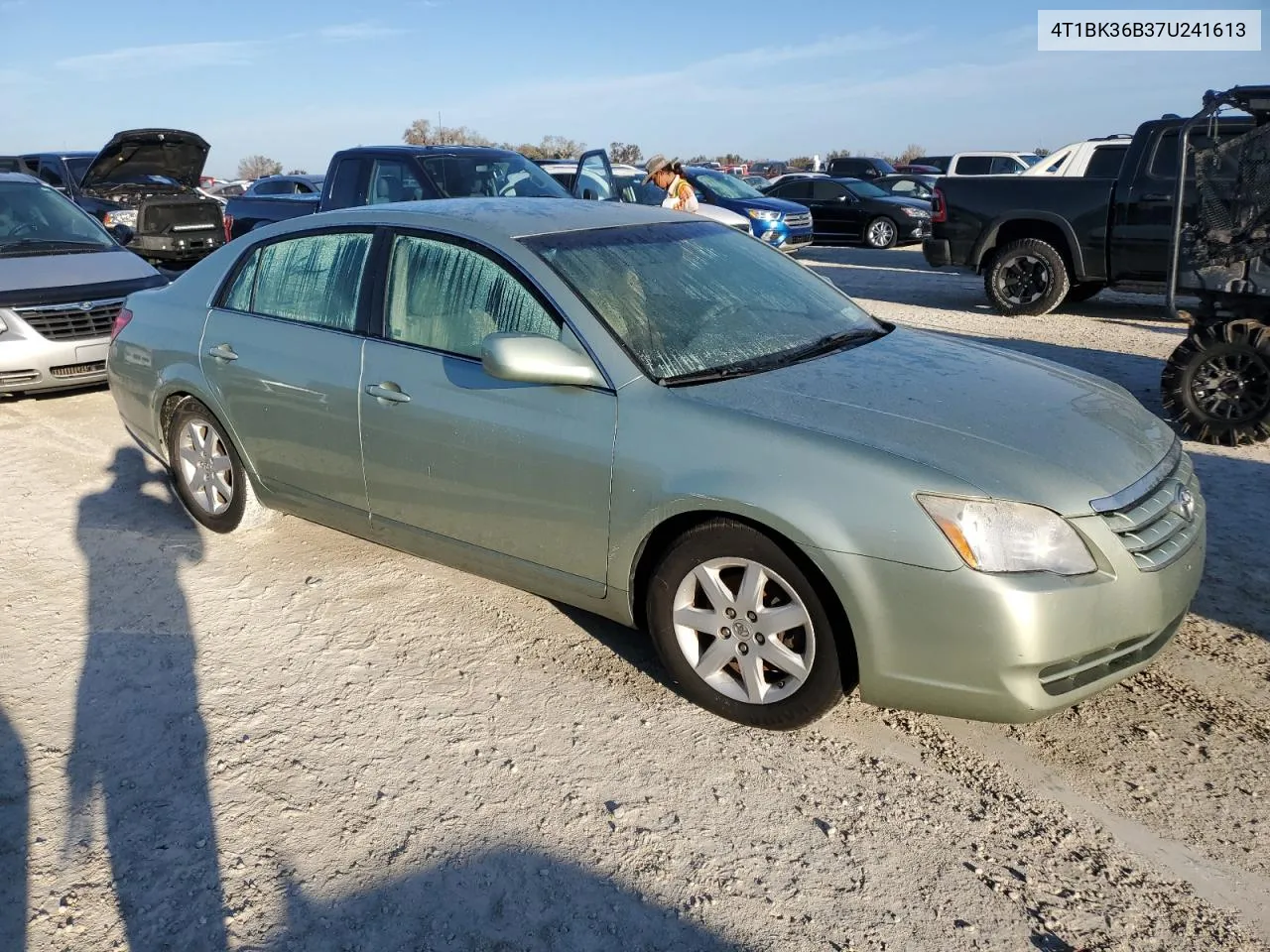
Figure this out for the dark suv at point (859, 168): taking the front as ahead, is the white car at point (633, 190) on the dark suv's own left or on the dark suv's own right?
on the dark suv's own right

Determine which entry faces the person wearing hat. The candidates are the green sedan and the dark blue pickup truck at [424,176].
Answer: the dark blue pickup truck

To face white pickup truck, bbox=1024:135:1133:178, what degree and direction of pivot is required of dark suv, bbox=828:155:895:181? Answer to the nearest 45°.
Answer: approximately 45° to its right

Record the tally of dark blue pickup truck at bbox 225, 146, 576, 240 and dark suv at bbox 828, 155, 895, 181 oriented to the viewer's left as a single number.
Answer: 0

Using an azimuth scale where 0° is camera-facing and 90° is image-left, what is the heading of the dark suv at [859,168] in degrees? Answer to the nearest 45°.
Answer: approximately 315°

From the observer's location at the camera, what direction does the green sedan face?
facing the viewer and to the right of the viewer

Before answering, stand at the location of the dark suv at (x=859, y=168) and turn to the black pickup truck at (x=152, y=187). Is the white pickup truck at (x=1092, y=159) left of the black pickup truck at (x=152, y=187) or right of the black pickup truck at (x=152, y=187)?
left

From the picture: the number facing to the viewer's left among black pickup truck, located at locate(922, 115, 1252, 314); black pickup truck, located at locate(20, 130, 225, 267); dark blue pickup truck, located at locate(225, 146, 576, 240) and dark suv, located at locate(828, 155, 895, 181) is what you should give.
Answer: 0

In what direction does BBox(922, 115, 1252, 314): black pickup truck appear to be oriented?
to the viewer's right

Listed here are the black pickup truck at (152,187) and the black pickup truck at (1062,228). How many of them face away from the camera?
0

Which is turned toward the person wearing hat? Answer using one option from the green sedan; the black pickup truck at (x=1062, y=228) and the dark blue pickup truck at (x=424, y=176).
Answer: the dark blue pickup truck at (x=424, y=176)

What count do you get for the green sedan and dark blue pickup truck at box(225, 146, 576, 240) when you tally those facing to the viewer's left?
0
